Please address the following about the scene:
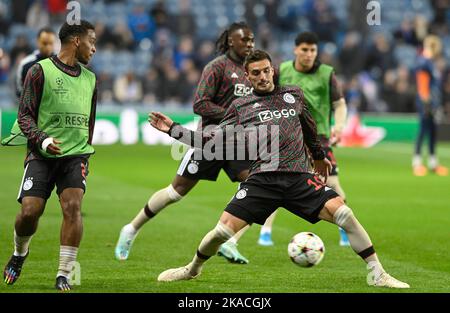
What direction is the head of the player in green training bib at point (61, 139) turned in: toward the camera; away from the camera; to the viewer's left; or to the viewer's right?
to the viewer's right

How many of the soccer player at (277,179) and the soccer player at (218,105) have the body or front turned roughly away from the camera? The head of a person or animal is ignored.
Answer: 0

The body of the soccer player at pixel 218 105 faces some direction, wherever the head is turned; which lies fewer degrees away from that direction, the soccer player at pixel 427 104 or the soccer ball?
the soccer ball

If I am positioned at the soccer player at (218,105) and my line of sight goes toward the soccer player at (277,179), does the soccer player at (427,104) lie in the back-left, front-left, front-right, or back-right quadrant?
back-left

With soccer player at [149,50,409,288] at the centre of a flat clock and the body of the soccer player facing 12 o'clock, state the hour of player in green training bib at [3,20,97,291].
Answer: The player in green training bib is roughly at 3 o'clock from the soccer player.

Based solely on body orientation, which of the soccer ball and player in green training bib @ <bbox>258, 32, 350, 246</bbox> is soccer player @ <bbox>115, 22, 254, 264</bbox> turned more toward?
the soccer ball
